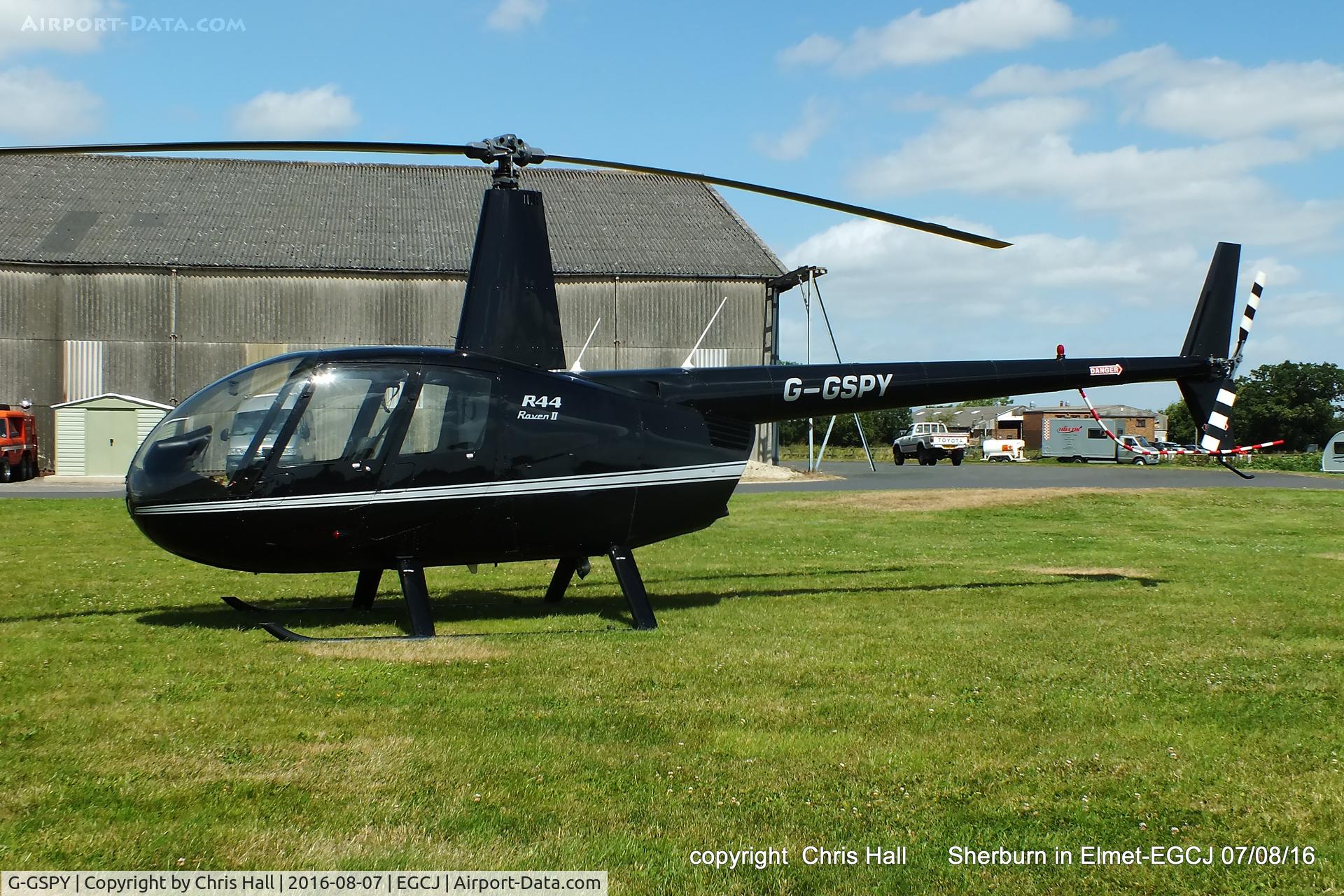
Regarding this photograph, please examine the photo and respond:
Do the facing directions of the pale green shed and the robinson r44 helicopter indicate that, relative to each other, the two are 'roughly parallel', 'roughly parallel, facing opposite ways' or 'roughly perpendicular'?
roughly perpendicular

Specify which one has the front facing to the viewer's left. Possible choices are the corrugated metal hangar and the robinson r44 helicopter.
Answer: the robinson r44 helicopter

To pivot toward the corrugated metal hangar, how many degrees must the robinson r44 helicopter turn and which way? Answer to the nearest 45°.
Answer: approximately 90° to its right

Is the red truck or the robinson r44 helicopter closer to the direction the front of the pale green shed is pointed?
the robinson r44 helicopter

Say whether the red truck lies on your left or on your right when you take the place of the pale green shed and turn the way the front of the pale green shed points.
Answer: on your right

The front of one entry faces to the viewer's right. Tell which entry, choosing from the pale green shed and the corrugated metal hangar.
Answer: the corrugated metal hangar

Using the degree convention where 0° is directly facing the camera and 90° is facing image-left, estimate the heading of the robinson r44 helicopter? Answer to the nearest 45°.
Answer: approximately 90°

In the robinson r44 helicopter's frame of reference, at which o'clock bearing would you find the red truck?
The red truck is roughly at 2 o'clock from the robinson r44 helicopter.

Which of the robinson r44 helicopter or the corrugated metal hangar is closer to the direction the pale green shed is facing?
the robinson r44 helicopter

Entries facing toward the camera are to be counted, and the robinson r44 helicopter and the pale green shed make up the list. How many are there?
1
